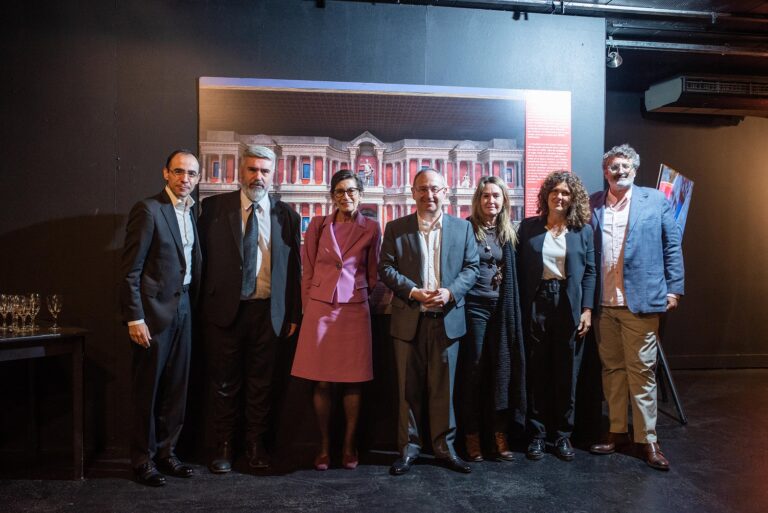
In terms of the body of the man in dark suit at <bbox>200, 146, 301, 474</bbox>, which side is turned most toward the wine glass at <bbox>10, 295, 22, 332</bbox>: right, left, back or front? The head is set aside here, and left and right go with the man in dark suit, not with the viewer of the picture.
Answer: right

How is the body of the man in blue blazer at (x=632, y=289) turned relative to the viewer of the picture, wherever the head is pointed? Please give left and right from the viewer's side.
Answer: facing the viewer and to the left of the viewer

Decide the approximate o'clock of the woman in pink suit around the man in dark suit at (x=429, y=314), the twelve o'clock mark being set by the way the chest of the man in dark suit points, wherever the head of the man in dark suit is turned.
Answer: The woman in pink suit is roughly at 3 o'clock from the man in dark suit.

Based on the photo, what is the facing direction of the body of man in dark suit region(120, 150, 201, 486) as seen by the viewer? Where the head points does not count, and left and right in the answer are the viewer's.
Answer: facing the viewer and to the right of the viewer

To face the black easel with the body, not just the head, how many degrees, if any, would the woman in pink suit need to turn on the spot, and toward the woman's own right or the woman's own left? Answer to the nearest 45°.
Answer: approximately 90° to the woman's own left

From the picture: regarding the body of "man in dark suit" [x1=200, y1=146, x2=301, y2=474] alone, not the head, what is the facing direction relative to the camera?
toward the camera

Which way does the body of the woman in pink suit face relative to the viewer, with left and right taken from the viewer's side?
facing the viewer

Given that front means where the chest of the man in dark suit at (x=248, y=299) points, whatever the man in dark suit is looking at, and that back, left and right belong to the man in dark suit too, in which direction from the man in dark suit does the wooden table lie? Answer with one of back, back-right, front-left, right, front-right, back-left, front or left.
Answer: right

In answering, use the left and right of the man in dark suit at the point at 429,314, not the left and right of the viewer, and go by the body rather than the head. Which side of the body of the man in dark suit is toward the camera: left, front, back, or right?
front

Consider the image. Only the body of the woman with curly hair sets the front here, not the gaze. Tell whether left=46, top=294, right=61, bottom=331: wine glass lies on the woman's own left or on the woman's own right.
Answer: on the woman's own right

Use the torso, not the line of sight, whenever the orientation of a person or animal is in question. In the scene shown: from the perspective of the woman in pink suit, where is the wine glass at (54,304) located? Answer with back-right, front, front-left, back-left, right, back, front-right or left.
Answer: right
